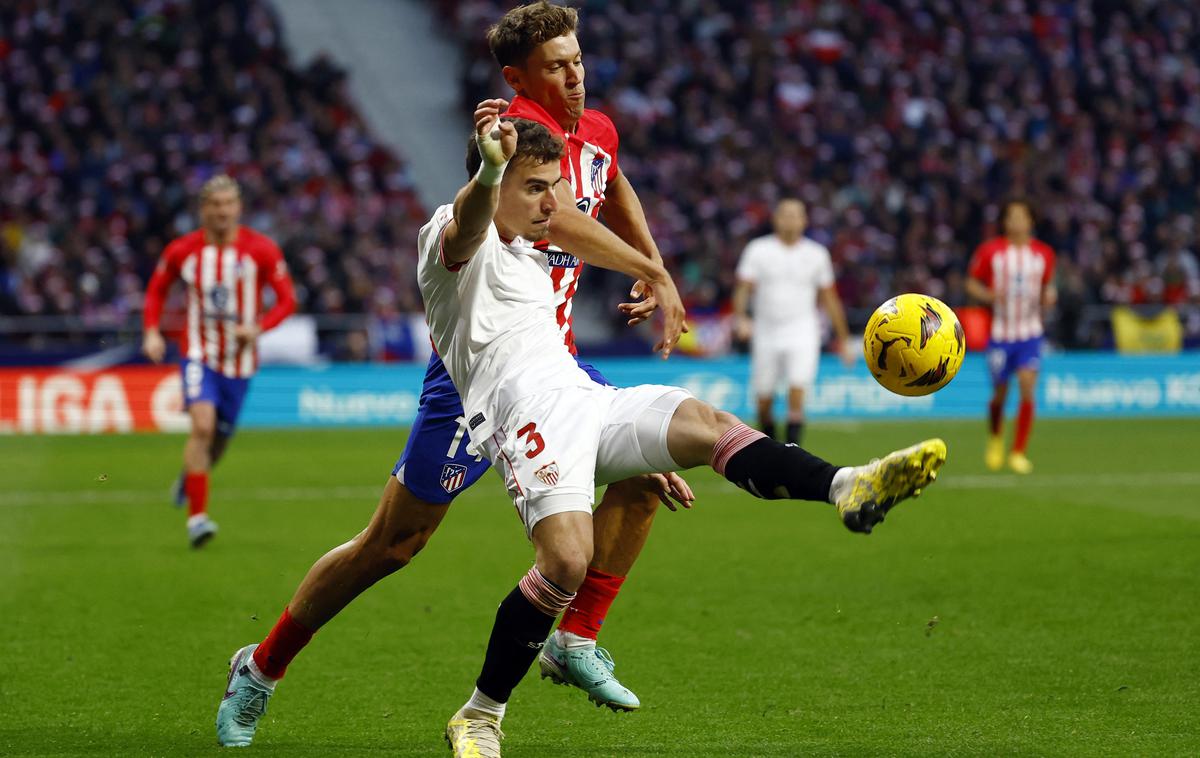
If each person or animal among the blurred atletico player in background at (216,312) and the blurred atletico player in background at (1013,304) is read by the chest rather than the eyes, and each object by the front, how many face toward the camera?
2

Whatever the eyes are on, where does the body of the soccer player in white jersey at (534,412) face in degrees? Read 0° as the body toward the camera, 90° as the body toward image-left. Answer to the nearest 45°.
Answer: approximately 315°

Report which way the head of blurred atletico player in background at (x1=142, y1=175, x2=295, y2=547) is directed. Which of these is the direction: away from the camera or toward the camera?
toward the camera

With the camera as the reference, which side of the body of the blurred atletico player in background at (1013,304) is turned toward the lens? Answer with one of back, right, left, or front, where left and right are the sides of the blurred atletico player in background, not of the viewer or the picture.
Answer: front

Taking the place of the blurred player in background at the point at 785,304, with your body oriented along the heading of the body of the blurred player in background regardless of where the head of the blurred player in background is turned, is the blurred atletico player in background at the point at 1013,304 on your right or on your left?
on your left

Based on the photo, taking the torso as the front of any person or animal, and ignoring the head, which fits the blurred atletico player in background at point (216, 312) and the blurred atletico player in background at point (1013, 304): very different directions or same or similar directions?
same or similar directions

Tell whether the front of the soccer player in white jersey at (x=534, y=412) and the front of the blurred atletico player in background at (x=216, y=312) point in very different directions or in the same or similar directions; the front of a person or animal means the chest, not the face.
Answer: same or similar directions

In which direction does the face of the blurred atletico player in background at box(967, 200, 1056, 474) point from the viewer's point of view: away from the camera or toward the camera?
toward the camera

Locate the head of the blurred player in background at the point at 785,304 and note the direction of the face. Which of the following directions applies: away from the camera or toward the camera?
toward the camera

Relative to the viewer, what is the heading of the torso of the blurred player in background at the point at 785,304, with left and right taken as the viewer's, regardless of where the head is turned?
facing the viewer

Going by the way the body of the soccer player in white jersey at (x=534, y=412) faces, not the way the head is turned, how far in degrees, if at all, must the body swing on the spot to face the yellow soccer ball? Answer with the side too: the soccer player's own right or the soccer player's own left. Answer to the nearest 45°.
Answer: approximately 45° to the soccer player's own left

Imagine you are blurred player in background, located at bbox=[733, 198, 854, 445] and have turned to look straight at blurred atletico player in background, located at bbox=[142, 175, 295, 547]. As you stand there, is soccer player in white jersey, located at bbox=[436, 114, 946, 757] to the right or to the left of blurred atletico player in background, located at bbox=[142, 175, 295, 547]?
left

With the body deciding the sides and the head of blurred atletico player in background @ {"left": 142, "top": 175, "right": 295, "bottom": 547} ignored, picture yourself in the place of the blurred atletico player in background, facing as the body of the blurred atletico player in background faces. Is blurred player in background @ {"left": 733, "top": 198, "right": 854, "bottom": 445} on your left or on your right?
on your left

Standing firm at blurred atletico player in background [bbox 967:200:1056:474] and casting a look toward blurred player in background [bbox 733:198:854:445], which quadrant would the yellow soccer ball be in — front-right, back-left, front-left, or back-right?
front-left
